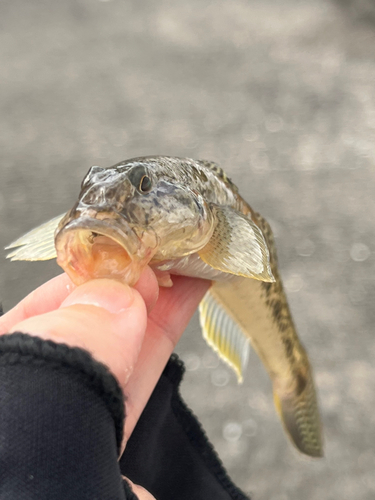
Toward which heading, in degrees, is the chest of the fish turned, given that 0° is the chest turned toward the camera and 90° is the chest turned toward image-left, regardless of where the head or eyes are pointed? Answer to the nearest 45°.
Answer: approximately 45°
